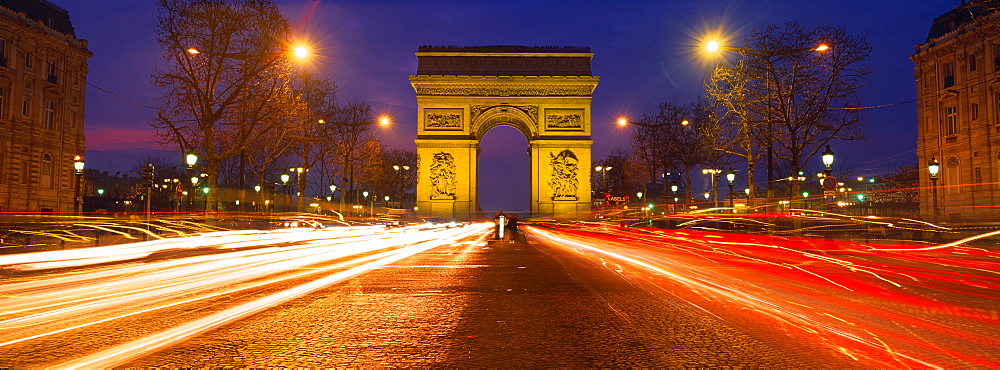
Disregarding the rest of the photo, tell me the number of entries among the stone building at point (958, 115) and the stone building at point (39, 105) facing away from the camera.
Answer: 0

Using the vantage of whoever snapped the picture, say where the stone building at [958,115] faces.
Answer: facing the viewer and to the left of the viewer

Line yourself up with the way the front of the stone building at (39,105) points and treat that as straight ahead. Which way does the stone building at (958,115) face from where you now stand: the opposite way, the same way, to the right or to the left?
the opposite way

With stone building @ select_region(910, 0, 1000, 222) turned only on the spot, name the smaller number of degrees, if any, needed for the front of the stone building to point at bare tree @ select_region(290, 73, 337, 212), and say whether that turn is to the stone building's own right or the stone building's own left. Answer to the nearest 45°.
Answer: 0° — it already faces it

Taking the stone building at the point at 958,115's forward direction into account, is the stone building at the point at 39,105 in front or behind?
in front

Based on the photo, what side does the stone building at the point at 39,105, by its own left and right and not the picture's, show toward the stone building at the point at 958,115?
front

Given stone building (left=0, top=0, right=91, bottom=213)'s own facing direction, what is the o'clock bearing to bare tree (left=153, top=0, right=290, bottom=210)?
The bare tree is roughly at 1 o'clock from the stone building.

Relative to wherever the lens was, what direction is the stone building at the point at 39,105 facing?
facing the viewer and to the right of the viewer

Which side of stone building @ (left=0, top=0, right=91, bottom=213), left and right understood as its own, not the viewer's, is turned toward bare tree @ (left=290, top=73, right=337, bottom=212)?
front

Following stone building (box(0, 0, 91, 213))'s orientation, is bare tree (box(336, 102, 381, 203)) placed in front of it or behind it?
in front
